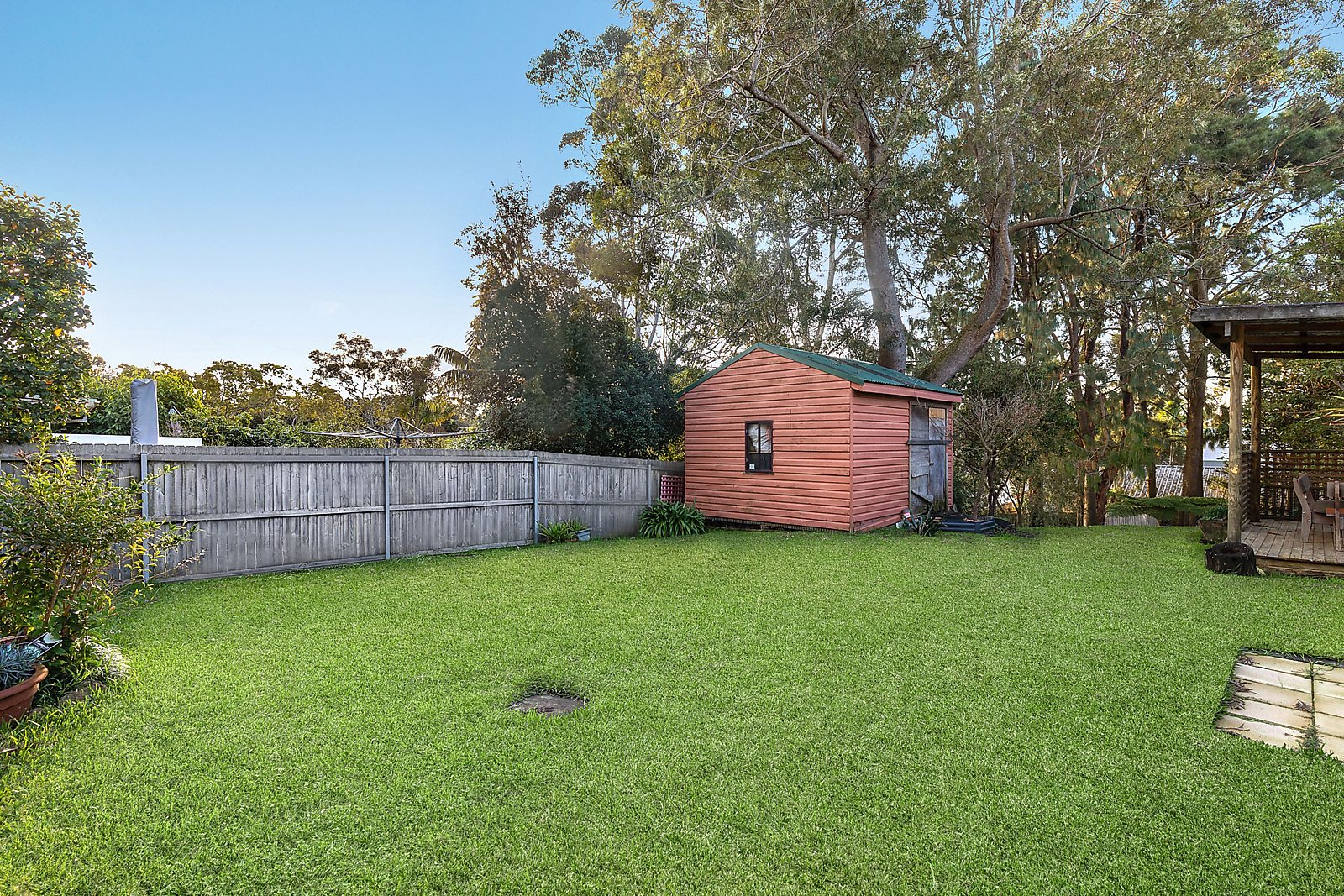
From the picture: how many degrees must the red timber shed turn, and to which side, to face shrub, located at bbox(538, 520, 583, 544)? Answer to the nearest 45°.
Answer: approximately 90° to its right

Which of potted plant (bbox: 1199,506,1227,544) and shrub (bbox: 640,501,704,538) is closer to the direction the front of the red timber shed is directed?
the potted plant

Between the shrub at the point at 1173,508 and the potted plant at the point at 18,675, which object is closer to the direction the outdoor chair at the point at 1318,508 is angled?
the potted plant

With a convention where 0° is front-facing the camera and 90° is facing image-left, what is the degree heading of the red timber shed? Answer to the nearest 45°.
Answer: approximately 315°

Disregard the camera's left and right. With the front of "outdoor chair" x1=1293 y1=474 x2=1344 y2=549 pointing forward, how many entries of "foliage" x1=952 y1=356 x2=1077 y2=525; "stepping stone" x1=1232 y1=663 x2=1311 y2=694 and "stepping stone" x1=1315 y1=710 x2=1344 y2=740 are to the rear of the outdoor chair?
1

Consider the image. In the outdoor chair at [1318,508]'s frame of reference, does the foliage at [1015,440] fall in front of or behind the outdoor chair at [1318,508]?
behind

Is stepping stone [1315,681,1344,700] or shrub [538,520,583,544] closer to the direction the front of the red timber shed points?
the stepping stone

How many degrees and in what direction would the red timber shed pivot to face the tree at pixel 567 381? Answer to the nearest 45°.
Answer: approximately 135° to its right

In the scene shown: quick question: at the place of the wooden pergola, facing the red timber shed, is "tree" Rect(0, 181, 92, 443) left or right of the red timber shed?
left

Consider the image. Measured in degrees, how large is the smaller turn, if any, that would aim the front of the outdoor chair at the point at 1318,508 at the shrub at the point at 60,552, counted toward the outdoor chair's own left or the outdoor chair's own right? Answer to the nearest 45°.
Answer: approximately 90° to the outdoor chair's own right

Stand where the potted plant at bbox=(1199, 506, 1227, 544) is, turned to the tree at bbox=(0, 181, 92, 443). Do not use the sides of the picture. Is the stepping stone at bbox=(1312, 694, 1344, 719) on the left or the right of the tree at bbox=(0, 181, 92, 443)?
left

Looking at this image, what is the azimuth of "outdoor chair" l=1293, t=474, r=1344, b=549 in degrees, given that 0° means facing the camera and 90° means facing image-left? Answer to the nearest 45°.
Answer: approximately 315°
